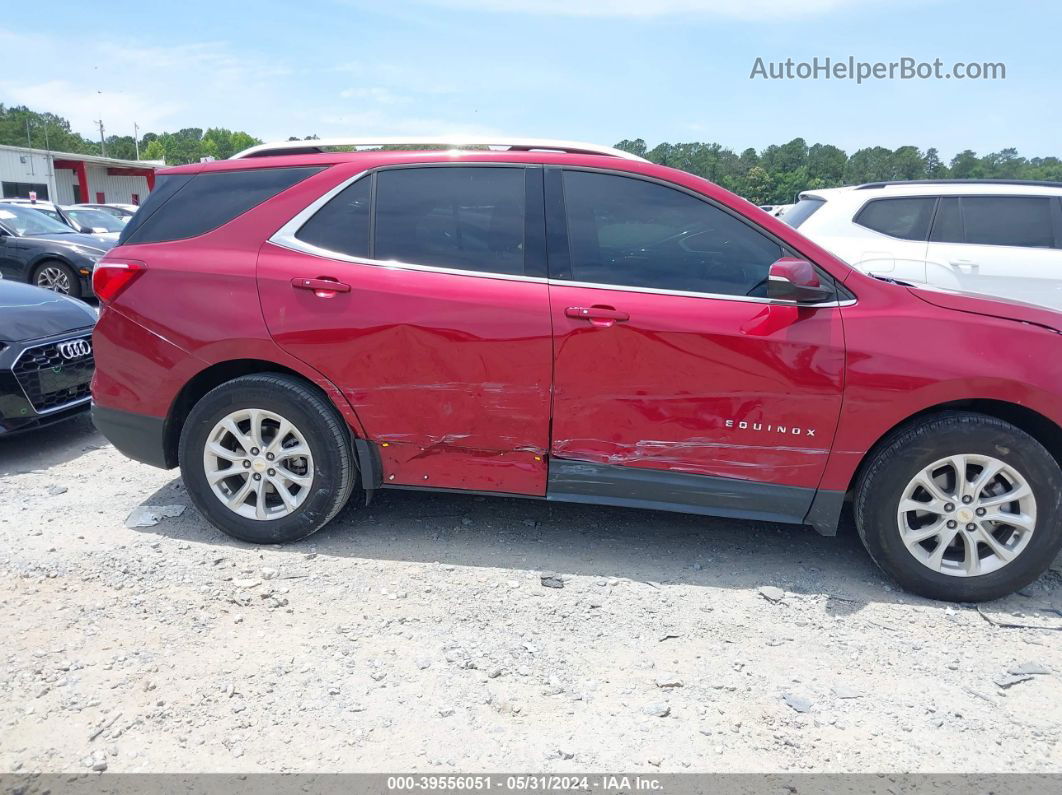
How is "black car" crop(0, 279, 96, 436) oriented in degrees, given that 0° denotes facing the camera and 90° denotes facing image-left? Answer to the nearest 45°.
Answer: approximately 315°

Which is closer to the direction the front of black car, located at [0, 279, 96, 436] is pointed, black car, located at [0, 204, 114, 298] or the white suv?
the white suv

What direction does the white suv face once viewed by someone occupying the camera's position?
facing to the right of the viewer

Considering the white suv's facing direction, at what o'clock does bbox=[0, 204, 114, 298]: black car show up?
The black car is roughly at 6 o'clock from the white suv.

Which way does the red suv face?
to the viewer's right

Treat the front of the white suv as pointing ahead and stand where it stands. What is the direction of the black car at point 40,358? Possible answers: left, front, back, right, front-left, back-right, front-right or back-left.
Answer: back-right

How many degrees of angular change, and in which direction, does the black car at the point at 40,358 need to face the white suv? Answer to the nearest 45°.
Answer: approximately 45° to its left

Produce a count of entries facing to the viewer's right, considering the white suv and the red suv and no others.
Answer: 2

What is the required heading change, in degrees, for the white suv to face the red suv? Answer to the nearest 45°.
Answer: approximately 90° to its right

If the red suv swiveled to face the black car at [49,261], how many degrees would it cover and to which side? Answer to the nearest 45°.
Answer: approximately 135° to its left
